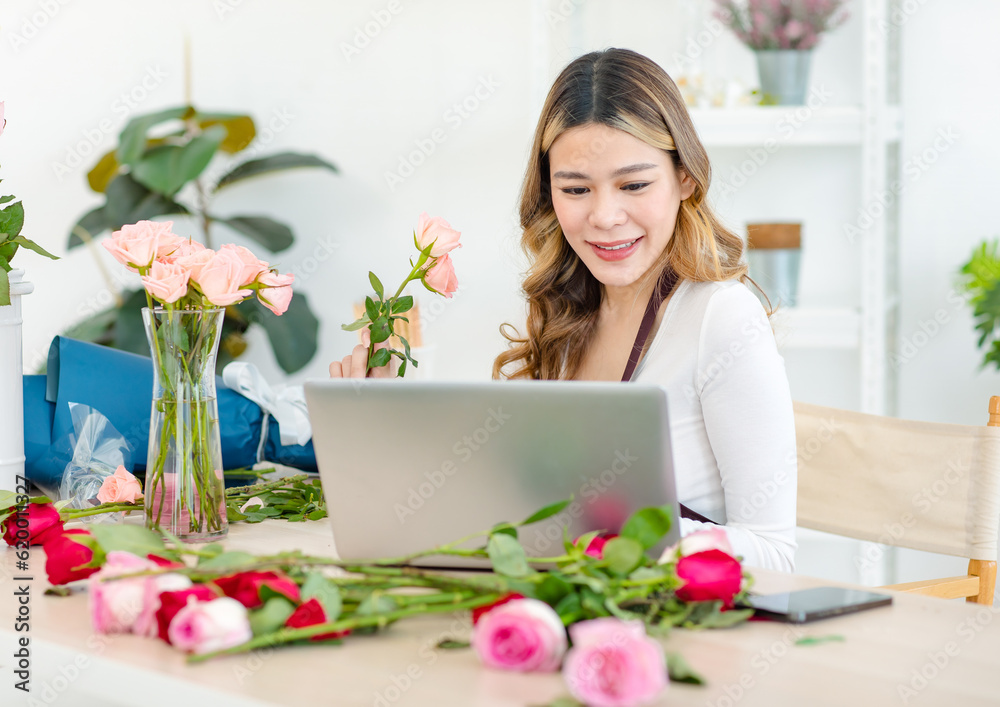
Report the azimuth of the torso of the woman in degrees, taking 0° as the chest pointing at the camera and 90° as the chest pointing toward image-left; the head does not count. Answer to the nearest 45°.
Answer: approximately 45°

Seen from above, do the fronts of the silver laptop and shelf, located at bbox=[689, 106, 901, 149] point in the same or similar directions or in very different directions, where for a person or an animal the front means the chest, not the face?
very different directions

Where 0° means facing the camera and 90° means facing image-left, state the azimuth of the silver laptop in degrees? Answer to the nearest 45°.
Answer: approximately 180°

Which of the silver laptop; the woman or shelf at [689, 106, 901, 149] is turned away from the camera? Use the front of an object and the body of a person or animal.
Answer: the silver laptop

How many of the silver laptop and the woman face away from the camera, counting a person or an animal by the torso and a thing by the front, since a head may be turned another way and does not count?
1

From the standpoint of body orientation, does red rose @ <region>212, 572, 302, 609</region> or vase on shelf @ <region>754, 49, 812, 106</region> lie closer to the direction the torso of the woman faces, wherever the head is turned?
the red rose

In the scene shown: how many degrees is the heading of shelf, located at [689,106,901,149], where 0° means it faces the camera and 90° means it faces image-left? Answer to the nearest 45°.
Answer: approximately 0°

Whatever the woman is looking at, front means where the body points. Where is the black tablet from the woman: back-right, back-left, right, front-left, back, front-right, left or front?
front-left
